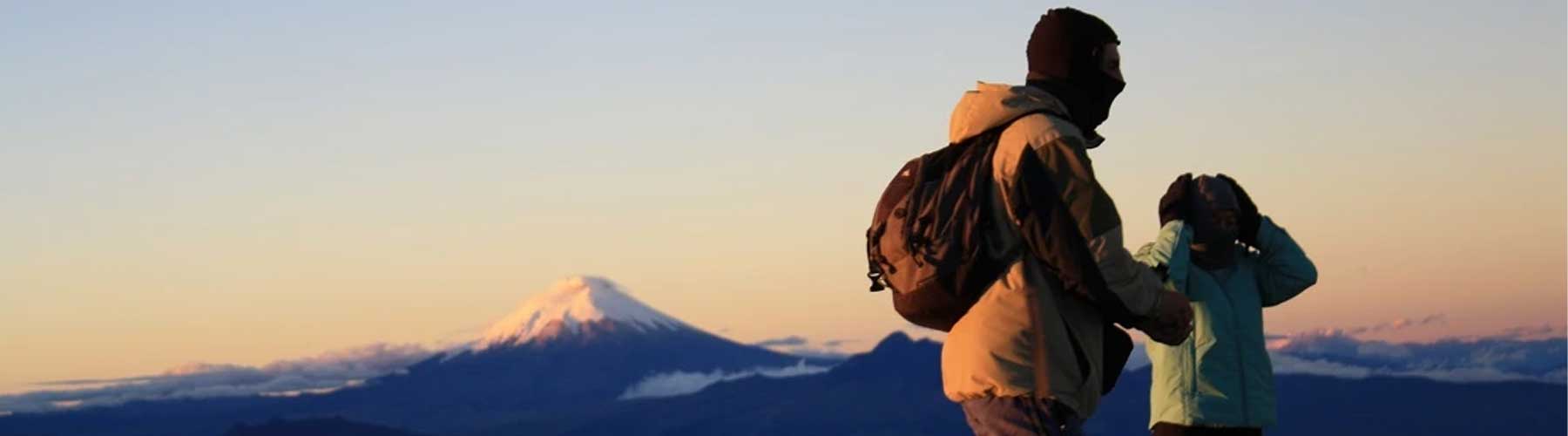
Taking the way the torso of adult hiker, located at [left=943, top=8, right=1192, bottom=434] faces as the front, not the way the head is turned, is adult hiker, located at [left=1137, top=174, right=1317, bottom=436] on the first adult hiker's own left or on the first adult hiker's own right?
on the first adult hiker's own left

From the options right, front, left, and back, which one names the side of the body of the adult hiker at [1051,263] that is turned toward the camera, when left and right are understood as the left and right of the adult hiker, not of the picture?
right
